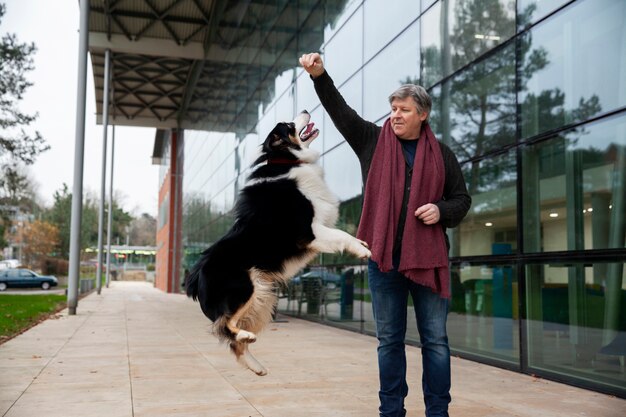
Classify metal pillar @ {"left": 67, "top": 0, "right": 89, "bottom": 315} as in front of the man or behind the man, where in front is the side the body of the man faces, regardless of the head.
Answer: behind

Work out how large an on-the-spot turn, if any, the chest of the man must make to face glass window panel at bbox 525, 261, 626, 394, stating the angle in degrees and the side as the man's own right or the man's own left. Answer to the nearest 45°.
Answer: approximately 135° to the man's own left

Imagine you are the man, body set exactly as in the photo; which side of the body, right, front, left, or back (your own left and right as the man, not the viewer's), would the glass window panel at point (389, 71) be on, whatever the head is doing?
back

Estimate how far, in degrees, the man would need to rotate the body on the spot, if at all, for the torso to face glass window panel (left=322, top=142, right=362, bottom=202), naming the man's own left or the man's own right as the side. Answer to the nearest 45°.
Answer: approximately 180°

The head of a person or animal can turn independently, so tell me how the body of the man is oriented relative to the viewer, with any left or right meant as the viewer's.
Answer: facing the viewer

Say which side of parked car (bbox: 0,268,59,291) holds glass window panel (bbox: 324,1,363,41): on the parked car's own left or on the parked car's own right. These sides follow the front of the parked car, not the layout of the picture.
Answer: on the parked car's own right

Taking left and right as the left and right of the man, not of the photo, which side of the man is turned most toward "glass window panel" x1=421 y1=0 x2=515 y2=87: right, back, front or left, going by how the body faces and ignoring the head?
back
